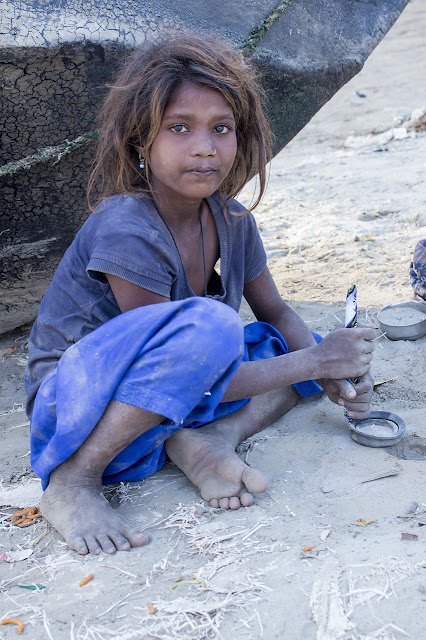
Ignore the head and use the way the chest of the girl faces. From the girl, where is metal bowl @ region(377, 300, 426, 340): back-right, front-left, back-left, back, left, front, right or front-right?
left

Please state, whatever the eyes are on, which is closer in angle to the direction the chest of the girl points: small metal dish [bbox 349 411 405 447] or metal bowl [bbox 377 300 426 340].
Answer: the small metal dish

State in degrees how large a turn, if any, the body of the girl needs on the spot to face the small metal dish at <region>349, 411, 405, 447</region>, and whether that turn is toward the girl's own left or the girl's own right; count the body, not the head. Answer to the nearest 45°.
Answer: approximately 45° to the girl's own left

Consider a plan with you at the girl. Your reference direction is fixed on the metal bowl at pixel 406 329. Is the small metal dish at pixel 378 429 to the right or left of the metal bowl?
right
